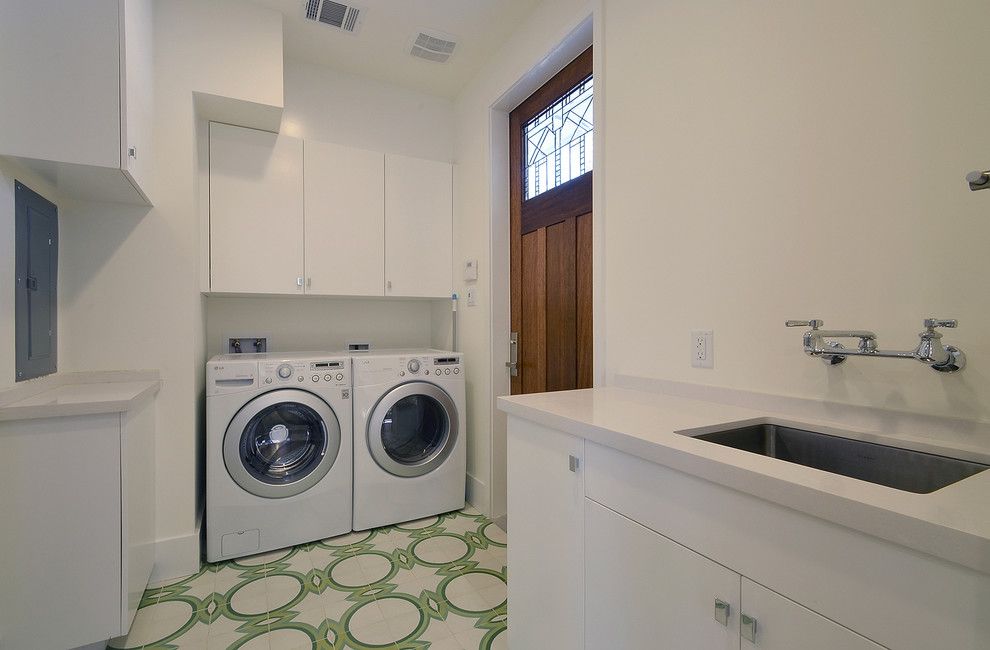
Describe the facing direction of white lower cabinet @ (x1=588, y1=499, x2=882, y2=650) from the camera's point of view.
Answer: facing the viewer and to the left of the viewer

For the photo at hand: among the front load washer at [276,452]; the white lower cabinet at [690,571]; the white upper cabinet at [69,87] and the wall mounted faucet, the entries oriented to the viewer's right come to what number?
1

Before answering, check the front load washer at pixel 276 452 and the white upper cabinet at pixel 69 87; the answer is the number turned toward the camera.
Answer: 1

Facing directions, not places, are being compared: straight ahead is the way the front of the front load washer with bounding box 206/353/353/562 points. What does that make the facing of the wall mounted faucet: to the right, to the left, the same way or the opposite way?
to the right

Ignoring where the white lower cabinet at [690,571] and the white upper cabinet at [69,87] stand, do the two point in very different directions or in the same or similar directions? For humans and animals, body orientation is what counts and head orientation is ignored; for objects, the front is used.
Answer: very different directions

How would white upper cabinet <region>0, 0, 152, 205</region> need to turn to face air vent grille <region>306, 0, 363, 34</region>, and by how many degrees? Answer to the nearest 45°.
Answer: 0° — it already faces it

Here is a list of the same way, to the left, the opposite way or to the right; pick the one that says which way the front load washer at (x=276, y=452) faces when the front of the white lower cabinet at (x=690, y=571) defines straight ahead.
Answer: to the left

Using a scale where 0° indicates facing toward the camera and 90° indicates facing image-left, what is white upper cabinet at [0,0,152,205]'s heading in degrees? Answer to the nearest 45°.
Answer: approximately 270°

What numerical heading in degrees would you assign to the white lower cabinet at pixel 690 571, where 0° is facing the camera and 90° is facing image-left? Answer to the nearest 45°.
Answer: approximately 45°

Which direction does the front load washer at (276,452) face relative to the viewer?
toward the camera
